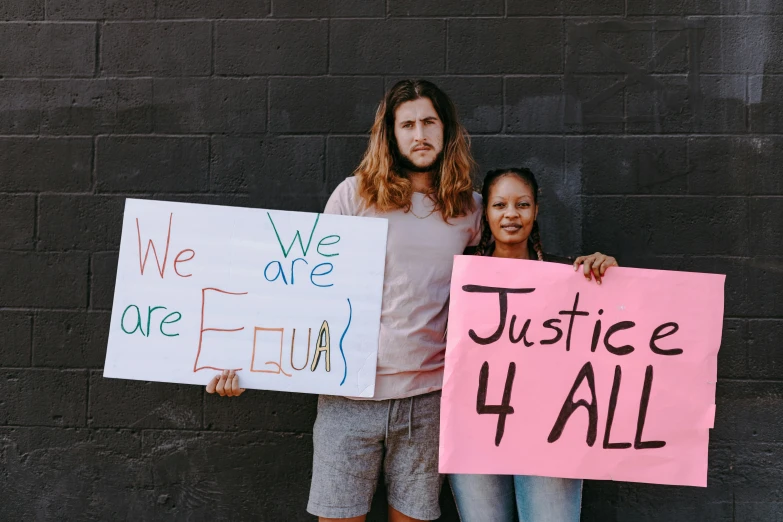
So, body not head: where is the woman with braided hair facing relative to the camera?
toward the camera

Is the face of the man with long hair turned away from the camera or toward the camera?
toward the camera

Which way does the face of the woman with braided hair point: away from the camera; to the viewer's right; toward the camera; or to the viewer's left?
toward the camera
